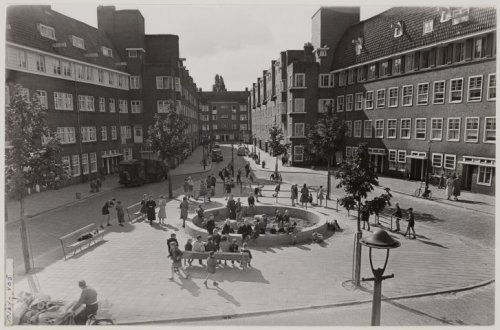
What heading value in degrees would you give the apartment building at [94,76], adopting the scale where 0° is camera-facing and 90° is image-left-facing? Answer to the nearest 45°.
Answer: approximately 315°

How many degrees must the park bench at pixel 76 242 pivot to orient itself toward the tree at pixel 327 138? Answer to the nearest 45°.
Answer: approximately 45° to its left

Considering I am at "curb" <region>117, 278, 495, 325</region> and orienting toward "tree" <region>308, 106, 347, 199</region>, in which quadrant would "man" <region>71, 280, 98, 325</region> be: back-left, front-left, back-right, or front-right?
back-left

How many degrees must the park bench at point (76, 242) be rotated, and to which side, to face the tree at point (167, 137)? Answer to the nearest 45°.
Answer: approximately 90° to its left

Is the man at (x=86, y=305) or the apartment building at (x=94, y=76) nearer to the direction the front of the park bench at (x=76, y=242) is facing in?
the man

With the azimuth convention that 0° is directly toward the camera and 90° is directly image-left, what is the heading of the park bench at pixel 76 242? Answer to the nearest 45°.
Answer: approximately 315°

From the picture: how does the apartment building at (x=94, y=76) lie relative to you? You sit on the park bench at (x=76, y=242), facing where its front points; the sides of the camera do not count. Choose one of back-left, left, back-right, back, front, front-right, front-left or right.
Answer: back-left
